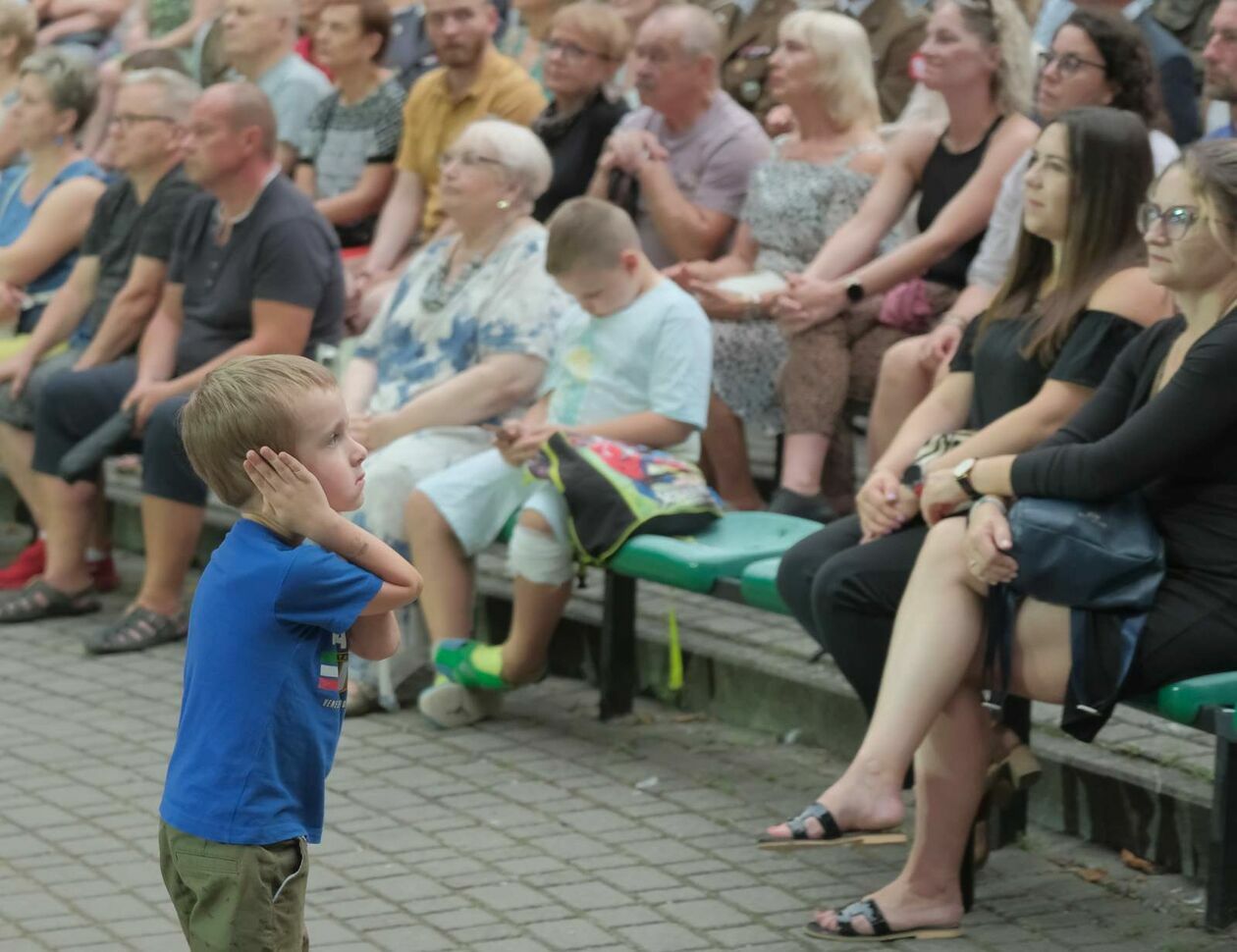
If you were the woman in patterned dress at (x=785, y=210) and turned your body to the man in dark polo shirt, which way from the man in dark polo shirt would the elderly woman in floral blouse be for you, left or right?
left

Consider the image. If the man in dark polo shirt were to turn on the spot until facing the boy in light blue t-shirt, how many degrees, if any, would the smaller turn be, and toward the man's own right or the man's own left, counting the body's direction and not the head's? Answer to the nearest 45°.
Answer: approximately 90° to the man's own left

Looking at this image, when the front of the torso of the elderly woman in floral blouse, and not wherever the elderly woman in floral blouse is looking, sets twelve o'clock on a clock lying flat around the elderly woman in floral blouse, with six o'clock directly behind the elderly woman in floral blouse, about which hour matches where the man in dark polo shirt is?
The man in dark polo shirt is roughly at 3 o'clock from the elderly woman in floral blouse.

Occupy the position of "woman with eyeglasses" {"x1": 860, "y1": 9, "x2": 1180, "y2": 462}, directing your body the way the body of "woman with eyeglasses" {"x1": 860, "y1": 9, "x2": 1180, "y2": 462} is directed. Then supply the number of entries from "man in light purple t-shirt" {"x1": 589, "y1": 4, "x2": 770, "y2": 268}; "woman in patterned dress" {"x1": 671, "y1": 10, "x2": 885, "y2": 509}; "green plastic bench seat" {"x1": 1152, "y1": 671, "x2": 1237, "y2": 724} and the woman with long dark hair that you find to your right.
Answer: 2

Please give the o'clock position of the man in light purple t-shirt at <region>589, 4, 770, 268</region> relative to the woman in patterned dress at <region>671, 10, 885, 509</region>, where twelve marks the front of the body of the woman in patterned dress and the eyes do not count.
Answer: The man in light purple t-shirt is roughly at 3 o'clock from the woman in patterned dress.

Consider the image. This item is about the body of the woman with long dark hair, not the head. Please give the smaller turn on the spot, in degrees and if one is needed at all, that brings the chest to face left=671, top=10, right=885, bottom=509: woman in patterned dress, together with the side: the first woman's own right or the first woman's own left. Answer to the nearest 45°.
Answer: approximately 135° to the first woman's own right

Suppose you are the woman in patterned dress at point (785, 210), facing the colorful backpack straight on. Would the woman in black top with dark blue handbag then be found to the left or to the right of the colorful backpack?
left
